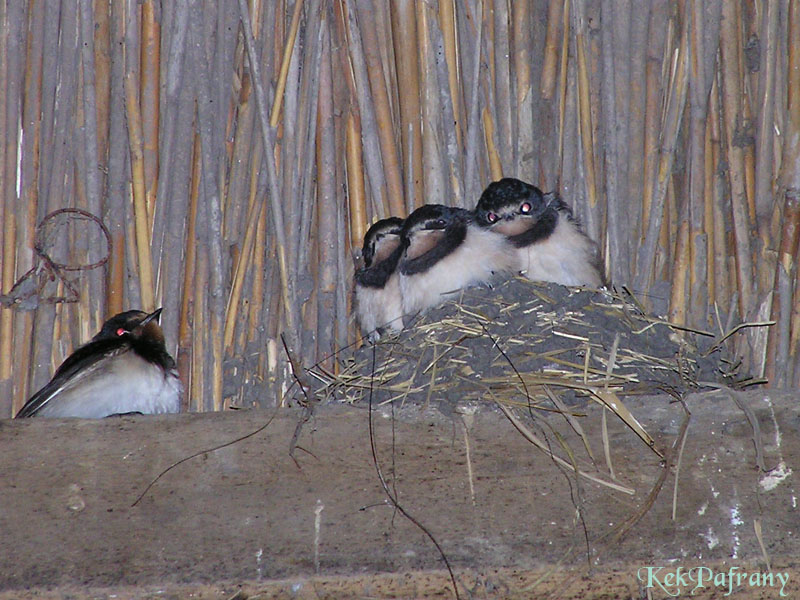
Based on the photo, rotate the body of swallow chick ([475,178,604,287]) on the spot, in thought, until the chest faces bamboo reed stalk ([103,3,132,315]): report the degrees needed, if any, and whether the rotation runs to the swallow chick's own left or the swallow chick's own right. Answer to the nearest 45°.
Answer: approximately 45° to the swallow chick's own right

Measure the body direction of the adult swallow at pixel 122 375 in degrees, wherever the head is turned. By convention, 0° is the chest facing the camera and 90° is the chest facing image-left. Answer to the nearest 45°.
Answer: approximately 270°

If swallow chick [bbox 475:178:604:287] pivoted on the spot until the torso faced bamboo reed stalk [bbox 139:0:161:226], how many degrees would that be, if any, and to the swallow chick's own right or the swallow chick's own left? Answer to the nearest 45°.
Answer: approximately 45° to the swallow chick's own right

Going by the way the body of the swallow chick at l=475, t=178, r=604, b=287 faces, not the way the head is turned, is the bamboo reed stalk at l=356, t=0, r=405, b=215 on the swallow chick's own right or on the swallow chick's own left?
on the swallow chick's own right

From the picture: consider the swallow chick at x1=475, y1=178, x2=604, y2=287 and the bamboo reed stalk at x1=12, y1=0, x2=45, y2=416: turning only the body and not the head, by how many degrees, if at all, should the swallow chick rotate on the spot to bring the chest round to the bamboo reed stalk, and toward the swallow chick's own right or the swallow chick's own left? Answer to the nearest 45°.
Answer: approximately 45° to the swallow chick's own right

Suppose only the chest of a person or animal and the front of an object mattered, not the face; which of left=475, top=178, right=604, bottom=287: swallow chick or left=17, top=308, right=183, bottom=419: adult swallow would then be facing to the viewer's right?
the adult swallow

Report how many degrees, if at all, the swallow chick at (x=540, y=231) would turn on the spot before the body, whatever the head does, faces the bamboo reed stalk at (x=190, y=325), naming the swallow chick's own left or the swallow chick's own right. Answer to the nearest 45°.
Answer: approximately 45° to the swallow chick's own right

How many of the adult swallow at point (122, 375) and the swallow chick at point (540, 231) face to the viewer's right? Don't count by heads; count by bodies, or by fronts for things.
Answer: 1

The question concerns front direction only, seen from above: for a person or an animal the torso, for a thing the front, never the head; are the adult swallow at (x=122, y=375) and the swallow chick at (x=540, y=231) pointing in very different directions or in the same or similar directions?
very different directions
